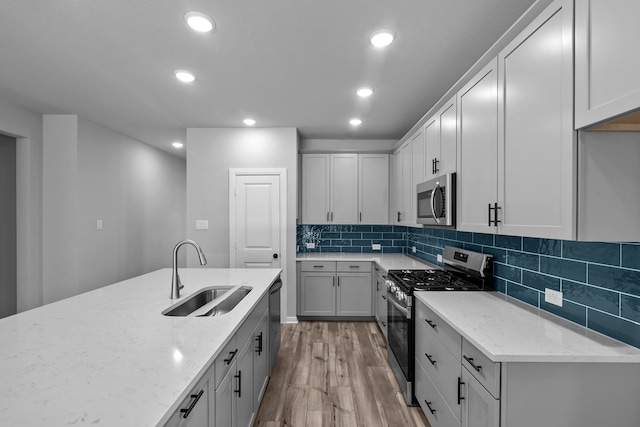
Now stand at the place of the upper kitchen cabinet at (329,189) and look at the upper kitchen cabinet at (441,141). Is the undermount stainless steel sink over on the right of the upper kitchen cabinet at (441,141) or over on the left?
right

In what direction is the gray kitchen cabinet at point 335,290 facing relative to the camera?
toward the camera

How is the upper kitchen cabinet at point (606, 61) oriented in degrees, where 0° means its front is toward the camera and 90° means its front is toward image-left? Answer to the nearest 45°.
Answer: approximately 45°

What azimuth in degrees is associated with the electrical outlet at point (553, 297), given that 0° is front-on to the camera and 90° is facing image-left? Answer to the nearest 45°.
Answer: approximately 45°

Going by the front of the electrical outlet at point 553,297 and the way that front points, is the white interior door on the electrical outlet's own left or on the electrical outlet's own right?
on the electrical outlet's own right

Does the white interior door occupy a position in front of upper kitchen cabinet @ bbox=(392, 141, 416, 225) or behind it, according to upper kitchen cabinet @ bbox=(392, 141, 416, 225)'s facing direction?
in front

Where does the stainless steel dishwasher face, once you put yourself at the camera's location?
facing to the right of the viewer

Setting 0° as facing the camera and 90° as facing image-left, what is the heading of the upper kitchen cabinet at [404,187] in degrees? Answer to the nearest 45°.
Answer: approximately 90°

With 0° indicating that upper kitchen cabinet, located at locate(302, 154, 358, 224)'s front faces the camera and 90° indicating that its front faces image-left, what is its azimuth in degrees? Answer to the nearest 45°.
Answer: approximately 0°

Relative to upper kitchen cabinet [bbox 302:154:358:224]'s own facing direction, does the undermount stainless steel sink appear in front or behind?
in front

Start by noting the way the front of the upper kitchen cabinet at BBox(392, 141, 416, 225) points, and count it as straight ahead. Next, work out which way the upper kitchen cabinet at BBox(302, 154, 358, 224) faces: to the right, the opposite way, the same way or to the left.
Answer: to the left

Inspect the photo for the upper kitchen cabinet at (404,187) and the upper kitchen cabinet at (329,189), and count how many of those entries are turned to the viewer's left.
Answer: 1

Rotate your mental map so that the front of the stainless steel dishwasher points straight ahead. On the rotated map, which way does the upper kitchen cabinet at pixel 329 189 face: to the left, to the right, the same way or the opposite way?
to the right

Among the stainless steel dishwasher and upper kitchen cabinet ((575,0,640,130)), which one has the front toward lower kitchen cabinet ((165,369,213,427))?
the upper kitchen cabinet

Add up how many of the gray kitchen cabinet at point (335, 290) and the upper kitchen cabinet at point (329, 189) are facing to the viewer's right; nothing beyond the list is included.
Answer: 0

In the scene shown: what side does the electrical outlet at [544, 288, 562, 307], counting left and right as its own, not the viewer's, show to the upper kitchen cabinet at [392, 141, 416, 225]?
right
